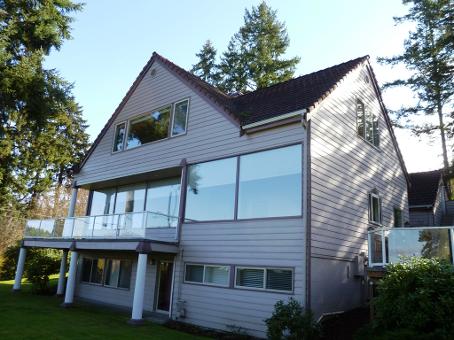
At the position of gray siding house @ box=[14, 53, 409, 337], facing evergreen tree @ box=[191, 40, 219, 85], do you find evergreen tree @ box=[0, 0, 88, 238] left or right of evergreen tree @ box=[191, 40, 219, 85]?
left

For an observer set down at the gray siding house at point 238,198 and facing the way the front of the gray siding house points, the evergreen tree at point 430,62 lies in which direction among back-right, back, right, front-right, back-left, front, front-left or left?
back

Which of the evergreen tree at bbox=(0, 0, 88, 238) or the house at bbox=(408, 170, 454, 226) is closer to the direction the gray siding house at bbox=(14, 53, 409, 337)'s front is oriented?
the evergreen tree

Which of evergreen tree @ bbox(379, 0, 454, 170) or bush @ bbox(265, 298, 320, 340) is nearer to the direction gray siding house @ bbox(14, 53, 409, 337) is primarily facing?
the bush

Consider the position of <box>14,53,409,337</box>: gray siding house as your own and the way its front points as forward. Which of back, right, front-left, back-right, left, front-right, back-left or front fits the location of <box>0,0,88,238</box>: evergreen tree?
right

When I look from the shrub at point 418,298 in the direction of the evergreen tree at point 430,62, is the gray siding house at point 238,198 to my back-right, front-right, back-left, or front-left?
front-left

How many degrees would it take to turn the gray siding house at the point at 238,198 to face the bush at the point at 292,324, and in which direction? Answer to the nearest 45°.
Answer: approximately 45° to its left

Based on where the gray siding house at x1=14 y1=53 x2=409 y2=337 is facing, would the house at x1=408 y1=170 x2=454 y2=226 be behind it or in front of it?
behind

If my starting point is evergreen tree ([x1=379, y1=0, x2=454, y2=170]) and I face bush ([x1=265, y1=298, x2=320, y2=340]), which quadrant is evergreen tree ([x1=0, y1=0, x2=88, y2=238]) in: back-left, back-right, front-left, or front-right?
front-right

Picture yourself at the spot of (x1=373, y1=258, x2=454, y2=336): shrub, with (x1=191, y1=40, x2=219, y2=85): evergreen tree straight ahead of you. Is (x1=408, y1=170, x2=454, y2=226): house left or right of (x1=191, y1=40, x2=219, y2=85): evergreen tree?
right

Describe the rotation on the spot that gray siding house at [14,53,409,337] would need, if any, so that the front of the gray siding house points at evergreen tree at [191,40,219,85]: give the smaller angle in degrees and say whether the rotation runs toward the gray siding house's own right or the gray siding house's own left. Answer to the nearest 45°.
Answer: approximately 135° to the gray siding house's own right

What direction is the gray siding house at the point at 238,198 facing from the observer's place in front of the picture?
facing the viewer and to the left of the viewer

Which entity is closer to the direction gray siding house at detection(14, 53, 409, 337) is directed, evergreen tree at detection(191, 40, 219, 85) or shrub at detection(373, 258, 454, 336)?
the shrub

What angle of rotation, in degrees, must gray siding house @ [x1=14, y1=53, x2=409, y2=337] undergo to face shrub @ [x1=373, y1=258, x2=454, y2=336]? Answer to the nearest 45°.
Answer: approximately 90° to its left
